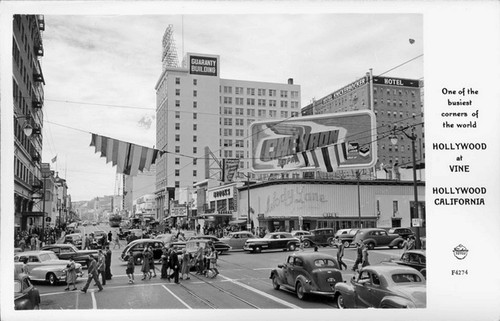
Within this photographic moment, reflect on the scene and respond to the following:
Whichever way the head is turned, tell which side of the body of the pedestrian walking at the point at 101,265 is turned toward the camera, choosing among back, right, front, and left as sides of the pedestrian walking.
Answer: left

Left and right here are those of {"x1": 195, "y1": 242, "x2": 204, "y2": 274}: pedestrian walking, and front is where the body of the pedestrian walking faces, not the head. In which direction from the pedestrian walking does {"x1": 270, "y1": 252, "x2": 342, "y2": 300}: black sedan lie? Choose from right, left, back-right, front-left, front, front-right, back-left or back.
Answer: back-left

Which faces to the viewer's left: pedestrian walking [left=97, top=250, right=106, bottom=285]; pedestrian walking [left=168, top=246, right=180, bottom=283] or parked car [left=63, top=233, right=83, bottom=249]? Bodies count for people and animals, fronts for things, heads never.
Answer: pedestrian walking [left=97, top=250, right=106, bottom=285]

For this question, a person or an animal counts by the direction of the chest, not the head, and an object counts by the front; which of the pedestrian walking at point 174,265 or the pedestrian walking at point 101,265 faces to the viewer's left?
the pedestrian walking at point 101,265
